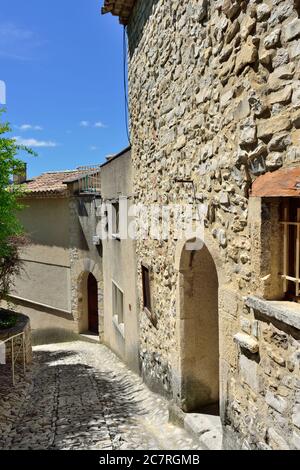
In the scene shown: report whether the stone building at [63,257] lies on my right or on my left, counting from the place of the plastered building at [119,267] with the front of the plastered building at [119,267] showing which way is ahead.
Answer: on my right

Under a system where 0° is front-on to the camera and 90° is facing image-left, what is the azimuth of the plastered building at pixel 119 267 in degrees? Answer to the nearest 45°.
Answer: approximately 90°

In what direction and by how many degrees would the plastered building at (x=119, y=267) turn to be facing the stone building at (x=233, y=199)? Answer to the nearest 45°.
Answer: approximately 90° to its left
